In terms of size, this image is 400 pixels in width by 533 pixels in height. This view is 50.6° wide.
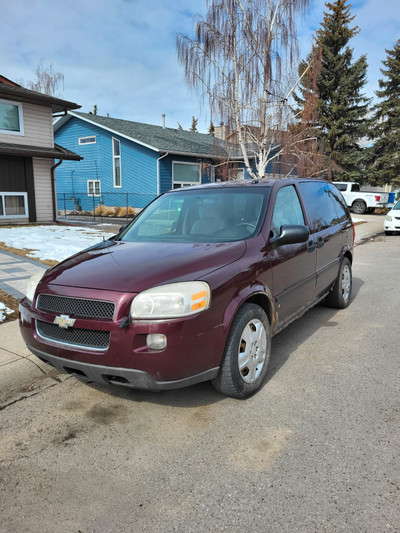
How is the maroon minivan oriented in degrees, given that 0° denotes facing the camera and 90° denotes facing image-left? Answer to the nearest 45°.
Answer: approximately 45°

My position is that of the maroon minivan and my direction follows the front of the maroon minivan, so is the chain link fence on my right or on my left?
on my right

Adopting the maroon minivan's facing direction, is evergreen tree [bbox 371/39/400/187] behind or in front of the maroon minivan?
behind

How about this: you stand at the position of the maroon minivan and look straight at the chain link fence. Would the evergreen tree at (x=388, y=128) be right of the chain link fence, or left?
right

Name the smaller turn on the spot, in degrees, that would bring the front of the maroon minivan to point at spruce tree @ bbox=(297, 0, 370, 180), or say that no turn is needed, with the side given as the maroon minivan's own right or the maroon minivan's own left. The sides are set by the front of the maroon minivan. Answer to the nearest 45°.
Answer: approximately 135° to the maroon minivan's own right

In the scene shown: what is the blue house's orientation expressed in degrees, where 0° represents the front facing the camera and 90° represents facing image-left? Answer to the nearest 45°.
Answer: approximately 315°

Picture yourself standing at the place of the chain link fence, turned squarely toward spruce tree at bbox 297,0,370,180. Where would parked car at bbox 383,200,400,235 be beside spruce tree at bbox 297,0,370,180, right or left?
right

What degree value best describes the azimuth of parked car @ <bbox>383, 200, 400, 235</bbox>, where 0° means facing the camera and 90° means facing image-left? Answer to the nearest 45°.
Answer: approximately 45°
